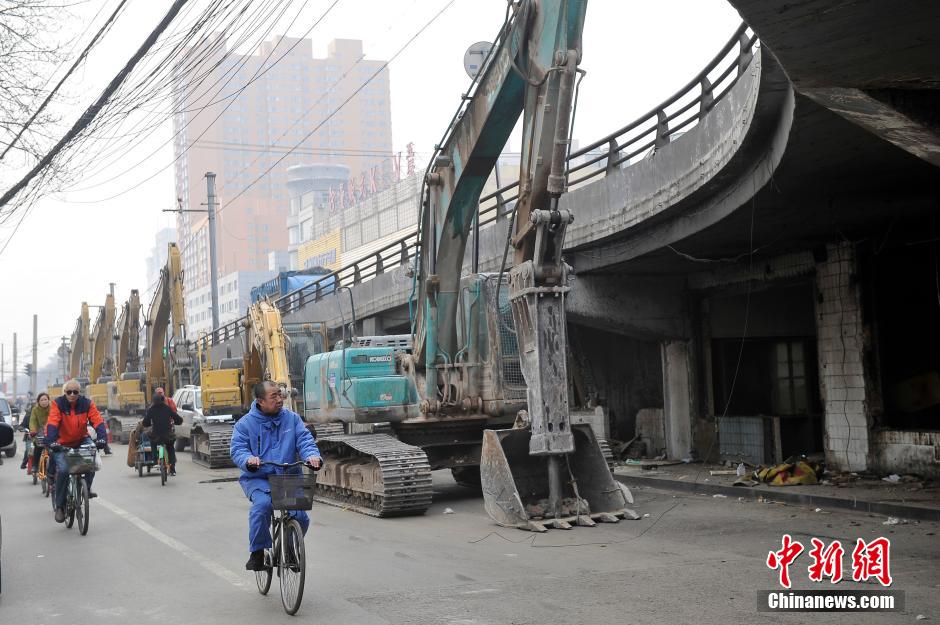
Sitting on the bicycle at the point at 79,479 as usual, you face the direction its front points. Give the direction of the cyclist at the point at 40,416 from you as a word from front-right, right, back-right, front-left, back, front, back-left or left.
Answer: back

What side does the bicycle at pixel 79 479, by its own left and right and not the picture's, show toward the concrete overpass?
left

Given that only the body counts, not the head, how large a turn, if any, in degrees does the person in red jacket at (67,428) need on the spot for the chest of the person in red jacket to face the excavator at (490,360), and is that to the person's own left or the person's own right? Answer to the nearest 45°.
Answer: approximately 90° to the person's own left

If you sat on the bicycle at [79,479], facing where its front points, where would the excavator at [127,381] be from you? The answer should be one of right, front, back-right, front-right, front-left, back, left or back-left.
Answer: back

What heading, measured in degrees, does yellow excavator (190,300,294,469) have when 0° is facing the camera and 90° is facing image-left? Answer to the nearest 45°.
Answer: approximately 315°

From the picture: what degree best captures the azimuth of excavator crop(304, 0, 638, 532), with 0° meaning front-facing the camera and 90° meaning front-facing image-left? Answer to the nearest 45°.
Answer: approximately 315°

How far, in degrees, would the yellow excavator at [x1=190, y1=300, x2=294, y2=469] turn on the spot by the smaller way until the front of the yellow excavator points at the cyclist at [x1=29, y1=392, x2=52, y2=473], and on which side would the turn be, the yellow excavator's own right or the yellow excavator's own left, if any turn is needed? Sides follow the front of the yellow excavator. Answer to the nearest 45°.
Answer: approximately 90° to the yellow excavator's own right

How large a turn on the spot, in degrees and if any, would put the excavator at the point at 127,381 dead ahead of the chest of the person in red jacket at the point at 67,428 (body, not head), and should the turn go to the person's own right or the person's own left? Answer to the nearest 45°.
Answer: approximately 180°

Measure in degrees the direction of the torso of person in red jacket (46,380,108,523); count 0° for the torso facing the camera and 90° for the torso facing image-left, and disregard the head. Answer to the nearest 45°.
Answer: approximately 0°
